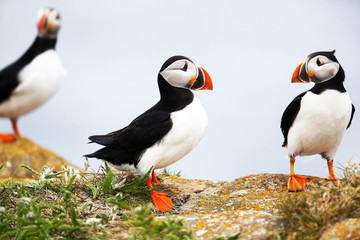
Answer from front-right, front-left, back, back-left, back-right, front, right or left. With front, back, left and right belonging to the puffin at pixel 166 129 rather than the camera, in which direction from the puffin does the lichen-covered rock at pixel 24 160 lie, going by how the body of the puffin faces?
back-left

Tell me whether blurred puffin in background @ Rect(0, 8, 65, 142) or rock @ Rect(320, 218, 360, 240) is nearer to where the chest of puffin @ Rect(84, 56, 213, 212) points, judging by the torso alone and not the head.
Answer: the rock

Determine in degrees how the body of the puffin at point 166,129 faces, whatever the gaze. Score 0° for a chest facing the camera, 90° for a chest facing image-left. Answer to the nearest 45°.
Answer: approximately 270°

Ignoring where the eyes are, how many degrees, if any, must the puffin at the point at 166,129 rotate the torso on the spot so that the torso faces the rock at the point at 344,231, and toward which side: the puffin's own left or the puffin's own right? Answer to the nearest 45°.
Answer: approximately 45° to the puffin's own right
